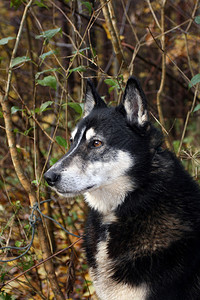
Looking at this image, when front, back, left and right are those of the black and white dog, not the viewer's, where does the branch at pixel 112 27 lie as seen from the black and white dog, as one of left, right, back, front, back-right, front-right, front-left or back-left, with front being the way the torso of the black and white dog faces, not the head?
back-right

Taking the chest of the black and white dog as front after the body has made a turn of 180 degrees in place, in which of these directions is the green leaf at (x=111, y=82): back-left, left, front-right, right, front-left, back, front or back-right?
front-left
